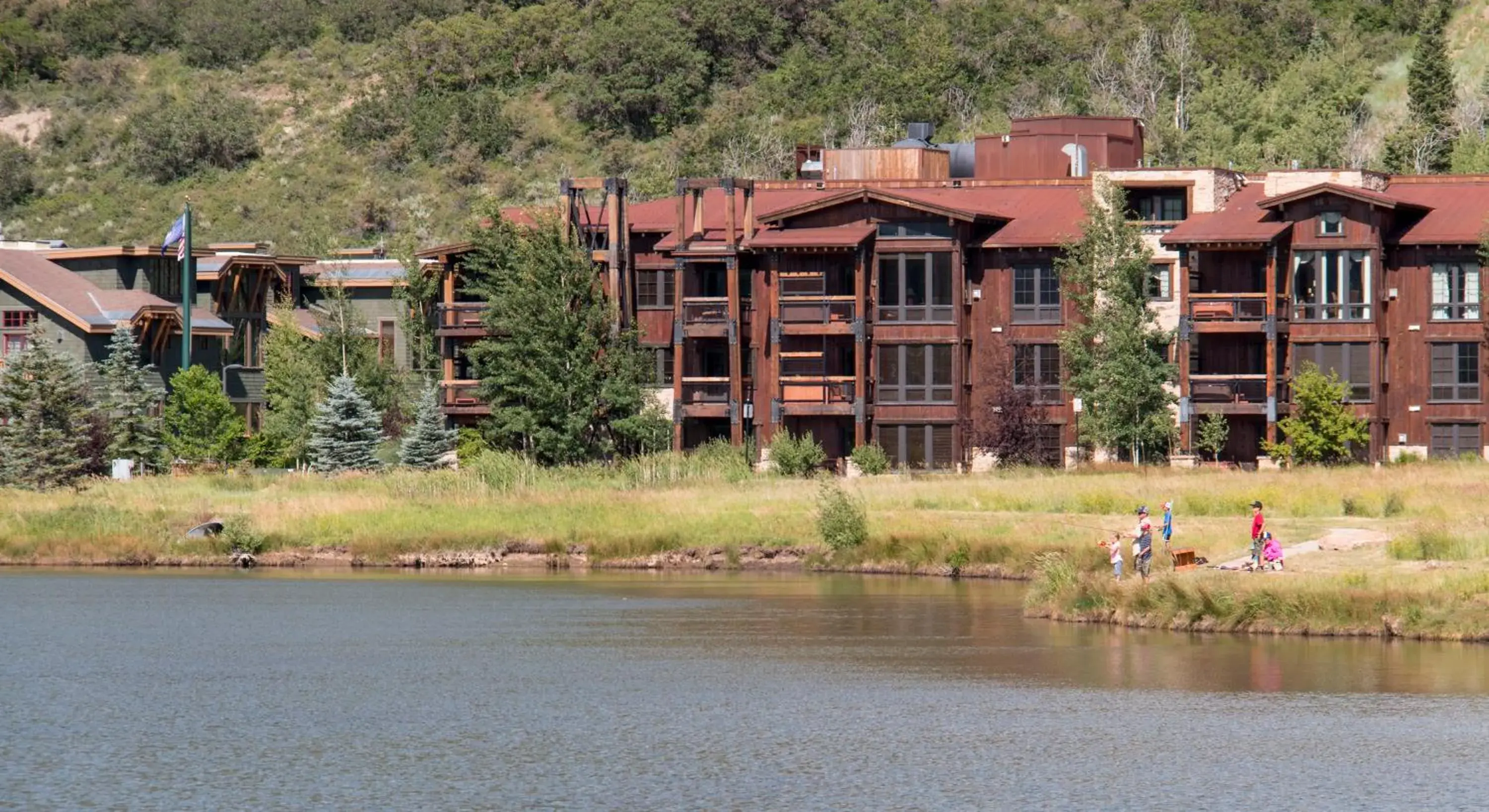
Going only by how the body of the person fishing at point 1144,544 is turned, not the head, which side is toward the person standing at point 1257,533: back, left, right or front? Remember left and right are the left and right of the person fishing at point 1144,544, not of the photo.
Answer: back

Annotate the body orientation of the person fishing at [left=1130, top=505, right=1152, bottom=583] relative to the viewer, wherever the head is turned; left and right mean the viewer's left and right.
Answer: facing to the left of the viewer
